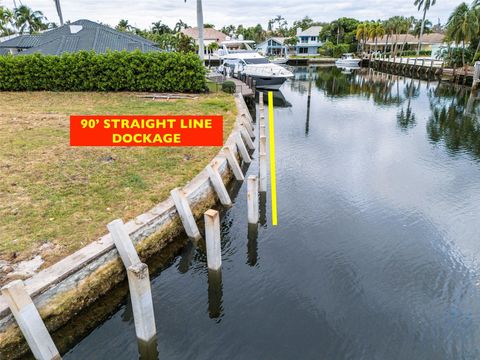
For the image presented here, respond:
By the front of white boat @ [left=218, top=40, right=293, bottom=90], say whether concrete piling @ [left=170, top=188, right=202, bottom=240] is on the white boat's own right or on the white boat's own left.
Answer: on the white boat's own right

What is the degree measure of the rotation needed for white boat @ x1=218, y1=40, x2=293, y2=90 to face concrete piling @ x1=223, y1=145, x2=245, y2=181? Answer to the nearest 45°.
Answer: approximately 45° to its right

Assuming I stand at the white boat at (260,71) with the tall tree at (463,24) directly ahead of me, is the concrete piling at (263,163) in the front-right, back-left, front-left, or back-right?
back-right

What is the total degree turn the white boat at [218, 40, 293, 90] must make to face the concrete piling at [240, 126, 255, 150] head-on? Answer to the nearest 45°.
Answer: approximately 45° to its right

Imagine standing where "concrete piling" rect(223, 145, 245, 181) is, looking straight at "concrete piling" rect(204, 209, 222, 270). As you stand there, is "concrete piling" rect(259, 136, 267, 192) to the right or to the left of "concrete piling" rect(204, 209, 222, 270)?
left

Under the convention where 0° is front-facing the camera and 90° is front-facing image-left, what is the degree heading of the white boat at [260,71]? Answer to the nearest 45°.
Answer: approximately 315°

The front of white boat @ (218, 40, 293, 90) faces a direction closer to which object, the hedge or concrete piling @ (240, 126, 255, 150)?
the concrete piling

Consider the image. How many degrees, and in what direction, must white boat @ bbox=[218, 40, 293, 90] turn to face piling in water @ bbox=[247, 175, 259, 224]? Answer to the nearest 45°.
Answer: approximately 45° to its right

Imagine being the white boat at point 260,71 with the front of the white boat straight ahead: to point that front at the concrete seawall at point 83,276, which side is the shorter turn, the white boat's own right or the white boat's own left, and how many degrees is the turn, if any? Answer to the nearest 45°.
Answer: approximately 45° to the white boat's own right
